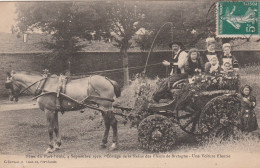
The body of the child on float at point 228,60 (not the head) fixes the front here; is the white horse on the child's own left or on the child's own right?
on the child's own right

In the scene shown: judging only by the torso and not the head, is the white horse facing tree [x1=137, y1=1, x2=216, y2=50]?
no

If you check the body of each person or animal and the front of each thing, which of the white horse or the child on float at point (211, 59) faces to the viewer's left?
the white horse

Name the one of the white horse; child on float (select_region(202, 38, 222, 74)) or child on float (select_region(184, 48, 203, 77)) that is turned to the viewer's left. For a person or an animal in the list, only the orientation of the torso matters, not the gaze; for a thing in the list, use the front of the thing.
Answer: the white horse

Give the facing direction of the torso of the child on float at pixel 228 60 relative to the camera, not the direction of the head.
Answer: toward the camera

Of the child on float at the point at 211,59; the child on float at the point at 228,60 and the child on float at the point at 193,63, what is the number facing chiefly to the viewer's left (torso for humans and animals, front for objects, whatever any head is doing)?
0

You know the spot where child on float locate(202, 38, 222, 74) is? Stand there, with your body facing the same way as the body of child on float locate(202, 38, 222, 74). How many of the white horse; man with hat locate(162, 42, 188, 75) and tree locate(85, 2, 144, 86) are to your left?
0

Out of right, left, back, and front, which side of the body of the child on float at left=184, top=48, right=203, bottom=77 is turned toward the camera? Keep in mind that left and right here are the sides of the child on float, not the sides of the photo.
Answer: front

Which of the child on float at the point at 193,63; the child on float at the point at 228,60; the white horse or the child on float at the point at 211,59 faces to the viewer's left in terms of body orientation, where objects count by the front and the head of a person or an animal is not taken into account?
the white horse

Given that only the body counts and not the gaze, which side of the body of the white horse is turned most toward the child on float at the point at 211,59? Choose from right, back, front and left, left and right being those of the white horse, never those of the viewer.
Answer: back

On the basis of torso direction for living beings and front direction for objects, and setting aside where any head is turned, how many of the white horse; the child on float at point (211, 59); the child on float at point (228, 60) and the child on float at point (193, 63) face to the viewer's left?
1

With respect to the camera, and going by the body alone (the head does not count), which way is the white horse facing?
to the viewer's left
